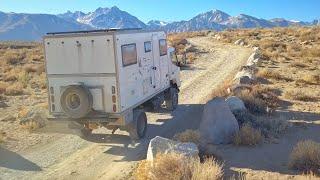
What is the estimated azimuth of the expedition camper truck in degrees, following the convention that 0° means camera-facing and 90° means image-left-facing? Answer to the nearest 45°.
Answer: approximately 225°

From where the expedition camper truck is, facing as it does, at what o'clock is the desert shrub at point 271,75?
The desert shrub is roughly at 12 o'clock from the expedition camper truck.

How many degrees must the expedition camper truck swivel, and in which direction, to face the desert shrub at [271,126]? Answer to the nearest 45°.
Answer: approximately 45° to its right

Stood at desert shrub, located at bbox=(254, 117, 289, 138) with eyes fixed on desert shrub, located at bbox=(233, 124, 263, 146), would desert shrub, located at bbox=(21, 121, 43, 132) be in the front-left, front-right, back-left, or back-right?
front-right

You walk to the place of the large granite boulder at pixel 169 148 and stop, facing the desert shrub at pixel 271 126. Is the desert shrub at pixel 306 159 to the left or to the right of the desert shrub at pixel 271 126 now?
right

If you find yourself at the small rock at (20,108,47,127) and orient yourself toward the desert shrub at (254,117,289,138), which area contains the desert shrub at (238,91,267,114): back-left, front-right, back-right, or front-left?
front-left

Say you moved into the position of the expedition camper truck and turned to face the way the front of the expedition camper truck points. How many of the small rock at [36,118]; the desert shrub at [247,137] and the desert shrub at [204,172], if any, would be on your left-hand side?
1

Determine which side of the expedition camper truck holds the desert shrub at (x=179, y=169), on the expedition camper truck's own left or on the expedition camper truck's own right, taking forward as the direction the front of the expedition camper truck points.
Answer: on the expedition camper truck's own right

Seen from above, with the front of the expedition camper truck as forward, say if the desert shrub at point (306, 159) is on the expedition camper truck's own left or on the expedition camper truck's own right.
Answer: on the expedition camper truck's own right

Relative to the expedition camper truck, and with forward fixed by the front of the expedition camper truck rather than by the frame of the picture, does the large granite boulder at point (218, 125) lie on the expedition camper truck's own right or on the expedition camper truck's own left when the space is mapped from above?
on the expedition camper truck's own right

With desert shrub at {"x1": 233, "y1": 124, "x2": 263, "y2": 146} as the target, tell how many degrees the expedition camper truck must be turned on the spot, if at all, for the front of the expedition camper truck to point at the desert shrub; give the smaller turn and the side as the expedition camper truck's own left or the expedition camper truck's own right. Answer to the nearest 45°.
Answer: approximately 45° to the expedition camper truck's own right

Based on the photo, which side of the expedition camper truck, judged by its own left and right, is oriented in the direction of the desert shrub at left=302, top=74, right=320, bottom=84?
front

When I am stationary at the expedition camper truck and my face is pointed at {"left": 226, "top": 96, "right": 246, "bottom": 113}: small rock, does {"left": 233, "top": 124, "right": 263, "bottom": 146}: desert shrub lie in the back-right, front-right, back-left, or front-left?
front-right

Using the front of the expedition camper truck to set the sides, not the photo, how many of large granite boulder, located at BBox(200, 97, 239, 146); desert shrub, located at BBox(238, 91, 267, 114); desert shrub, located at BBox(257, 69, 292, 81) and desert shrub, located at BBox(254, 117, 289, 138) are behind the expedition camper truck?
0

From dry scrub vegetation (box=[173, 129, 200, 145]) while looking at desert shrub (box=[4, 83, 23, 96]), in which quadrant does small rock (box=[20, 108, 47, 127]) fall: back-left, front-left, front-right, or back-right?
front-left

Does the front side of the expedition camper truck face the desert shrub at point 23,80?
no

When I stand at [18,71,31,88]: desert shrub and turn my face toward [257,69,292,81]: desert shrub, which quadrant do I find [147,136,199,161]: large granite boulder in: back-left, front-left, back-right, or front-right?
front-right
